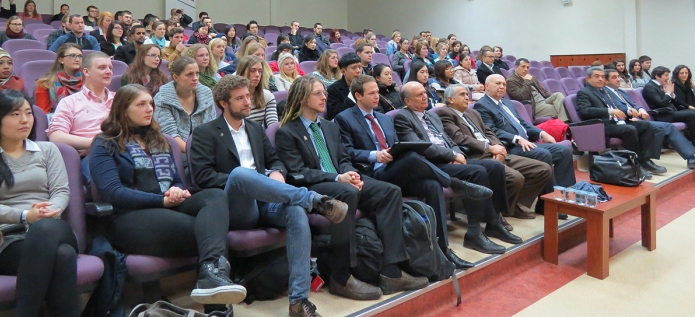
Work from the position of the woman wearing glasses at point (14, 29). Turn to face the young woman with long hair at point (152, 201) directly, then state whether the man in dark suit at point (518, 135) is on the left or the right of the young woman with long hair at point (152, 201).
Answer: left

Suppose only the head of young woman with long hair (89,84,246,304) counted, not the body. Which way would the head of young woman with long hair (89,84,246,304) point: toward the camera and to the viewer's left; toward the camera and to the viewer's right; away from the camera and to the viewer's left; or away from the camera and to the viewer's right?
toward the camera and to the viewer's right

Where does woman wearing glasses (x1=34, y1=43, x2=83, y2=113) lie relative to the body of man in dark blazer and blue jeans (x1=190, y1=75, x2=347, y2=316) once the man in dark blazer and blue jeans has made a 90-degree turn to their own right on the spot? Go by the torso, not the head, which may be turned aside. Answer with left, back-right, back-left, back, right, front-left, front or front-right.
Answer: right

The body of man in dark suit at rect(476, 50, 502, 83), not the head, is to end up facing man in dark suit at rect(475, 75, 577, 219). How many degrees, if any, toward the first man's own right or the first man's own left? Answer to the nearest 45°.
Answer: approximately 45° to the first man's own right

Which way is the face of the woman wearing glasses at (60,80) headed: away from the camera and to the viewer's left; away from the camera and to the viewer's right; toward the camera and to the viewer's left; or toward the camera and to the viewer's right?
toward the camera and to the viewer's right

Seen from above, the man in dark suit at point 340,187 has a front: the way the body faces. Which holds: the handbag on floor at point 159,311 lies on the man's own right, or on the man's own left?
on the man's own right

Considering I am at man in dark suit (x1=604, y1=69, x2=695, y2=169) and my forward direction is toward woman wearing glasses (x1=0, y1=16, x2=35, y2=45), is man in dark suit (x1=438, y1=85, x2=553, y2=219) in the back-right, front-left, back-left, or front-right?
front-left

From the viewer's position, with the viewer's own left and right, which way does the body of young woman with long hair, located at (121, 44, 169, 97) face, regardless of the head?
facing the viewer and to the right of the viewer

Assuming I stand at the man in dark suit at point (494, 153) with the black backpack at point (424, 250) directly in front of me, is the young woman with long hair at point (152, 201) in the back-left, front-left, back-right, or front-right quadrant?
front-right

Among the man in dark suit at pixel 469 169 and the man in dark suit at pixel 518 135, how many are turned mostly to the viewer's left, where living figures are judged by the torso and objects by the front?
0

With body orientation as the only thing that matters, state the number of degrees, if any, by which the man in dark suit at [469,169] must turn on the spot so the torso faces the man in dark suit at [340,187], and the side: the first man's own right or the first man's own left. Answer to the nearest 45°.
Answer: approximately 90° to the first man's own right
